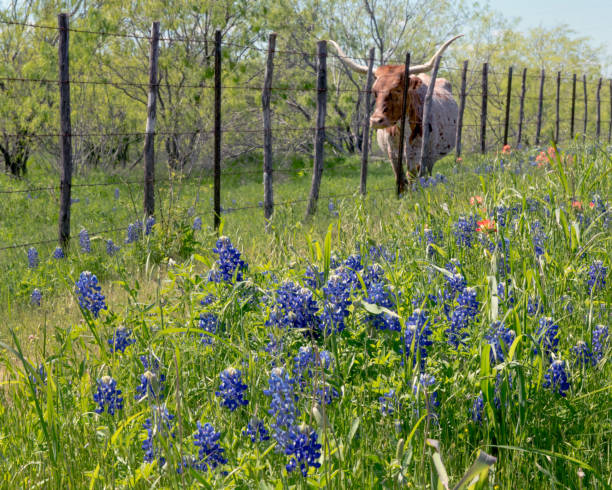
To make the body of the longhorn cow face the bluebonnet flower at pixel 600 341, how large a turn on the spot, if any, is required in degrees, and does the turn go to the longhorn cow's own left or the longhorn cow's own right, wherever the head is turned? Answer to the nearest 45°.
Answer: approximately 45° to the longhorn cow's own left

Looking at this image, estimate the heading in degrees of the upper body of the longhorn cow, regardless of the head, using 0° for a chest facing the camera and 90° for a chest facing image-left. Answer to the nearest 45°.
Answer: approximately 45°

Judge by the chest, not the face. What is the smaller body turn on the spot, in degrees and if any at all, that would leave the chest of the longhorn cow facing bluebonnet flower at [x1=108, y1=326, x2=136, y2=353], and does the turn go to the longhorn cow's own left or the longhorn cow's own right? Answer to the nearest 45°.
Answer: approximately 45° to the longhorn cow's own left

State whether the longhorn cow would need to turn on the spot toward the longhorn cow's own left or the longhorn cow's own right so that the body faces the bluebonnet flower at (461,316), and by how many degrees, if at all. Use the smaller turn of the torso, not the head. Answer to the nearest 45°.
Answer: approximately 45° to the longhorn cow's own left
